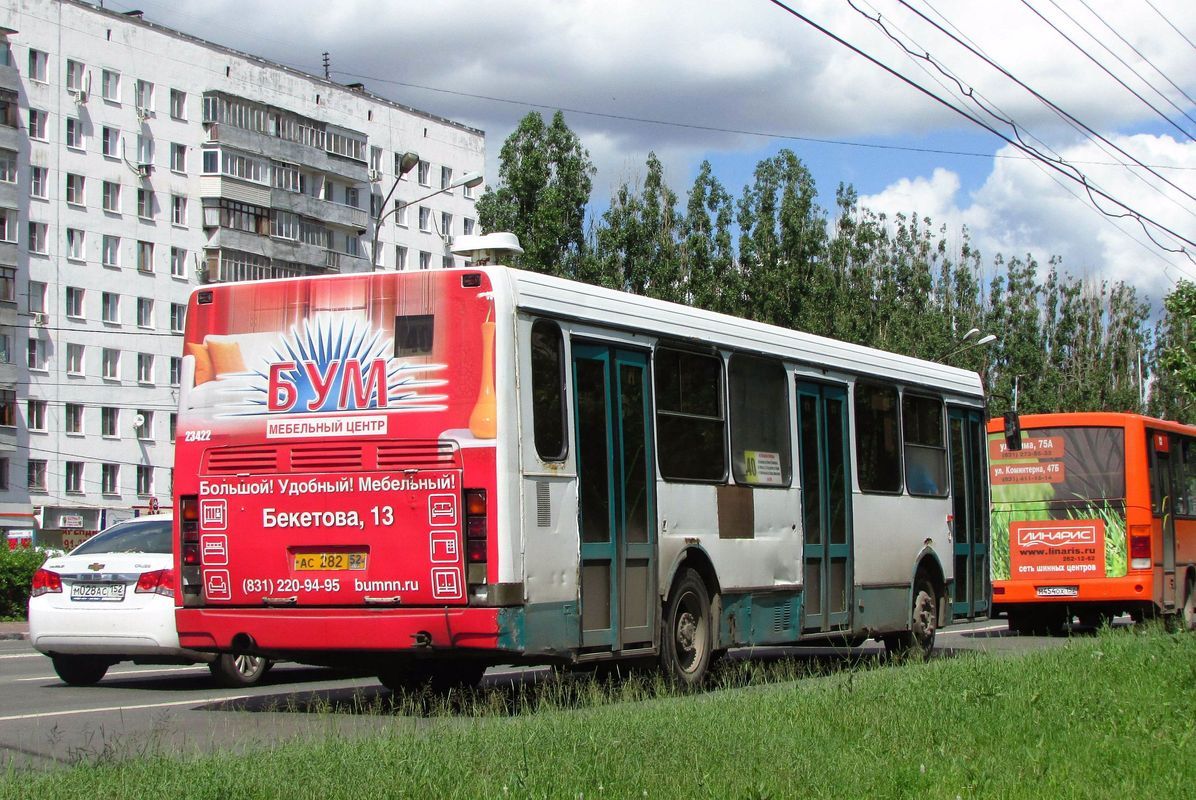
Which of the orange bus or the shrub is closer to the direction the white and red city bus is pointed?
the orange bus

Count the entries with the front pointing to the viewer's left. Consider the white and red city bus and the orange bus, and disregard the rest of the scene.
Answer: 0

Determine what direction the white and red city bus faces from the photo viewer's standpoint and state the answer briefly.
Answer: facing away from the viewer and to the right of the viewer

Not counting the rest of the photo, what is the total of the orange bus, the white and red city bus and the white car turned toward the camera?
0

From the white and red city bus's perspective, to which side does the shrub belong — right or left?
on its left

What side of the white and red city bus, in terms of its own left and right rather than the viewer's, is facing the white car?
left

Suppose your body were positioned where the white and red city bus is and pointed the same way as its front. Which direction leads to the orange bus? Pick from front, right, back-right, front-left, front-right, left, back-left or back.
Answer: front

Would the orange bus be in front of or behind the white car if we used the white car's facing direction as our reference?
in front

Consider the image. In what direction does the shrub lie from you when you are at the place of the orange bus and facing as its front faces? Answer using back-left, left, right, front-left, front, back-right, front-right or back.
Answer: back-left

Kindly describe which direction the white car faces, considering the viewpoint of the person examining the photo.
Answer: facing away from the viewer and to the right of the viewer

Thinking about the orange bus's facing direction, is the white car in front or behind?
behind

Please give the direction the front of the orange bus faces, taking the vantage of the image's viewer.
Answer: facing away from the viewer and to the right of the viewer

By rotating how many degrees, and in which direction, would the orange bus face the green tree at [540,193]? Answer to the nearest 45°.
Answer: approximately 90° to its left

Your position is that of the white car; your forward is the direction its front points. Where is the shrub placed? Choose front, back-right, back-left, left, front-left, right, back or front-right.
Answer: front-left
